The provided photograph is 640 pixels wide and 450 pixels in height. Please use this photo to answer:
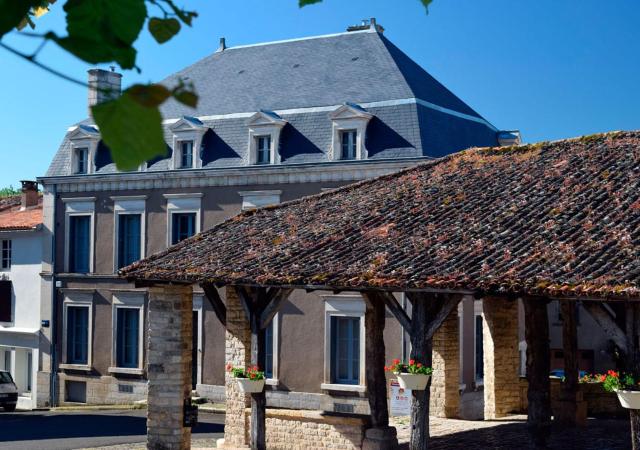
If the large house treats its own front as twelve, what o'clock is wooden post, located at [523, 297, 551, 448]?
The wooden post is roughly at 10 o'clock from the large house.

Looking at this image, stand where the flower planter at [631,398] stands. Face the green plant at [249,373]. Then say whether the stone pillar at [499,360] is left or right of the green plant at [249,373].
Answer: right

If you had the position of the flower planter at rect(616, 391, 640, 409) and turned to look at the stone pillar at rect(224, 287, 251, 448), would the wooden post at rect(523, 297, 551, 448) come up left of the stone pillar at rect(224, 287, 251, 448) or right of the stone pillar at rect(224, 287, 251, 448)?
right

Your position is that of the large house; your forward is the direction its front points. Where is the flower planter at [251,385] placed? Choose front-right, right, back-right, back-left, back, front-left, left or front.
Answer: front-left

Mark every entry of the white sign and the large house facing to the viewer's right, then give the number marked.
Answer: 0

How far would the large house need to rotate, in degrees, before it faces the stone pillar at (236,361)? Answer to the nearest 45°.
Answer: approximately 45° to its left

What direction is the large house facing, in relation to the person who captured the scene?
facing the viewer and to the left of the viewer

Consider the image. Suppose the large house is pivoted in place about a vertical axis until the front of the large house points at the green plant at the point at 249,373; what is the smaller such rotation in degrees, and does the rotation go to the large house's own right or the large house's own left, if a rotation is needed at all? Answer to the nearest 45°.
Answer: approximately 45° to the large house's own left

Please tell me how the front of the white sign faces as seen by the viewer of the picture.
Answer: facing the viewer

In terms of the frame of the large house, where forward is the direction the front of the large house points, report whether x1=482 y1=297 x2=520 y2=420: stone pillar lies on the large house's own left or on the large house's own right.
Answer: on the large house's own left
